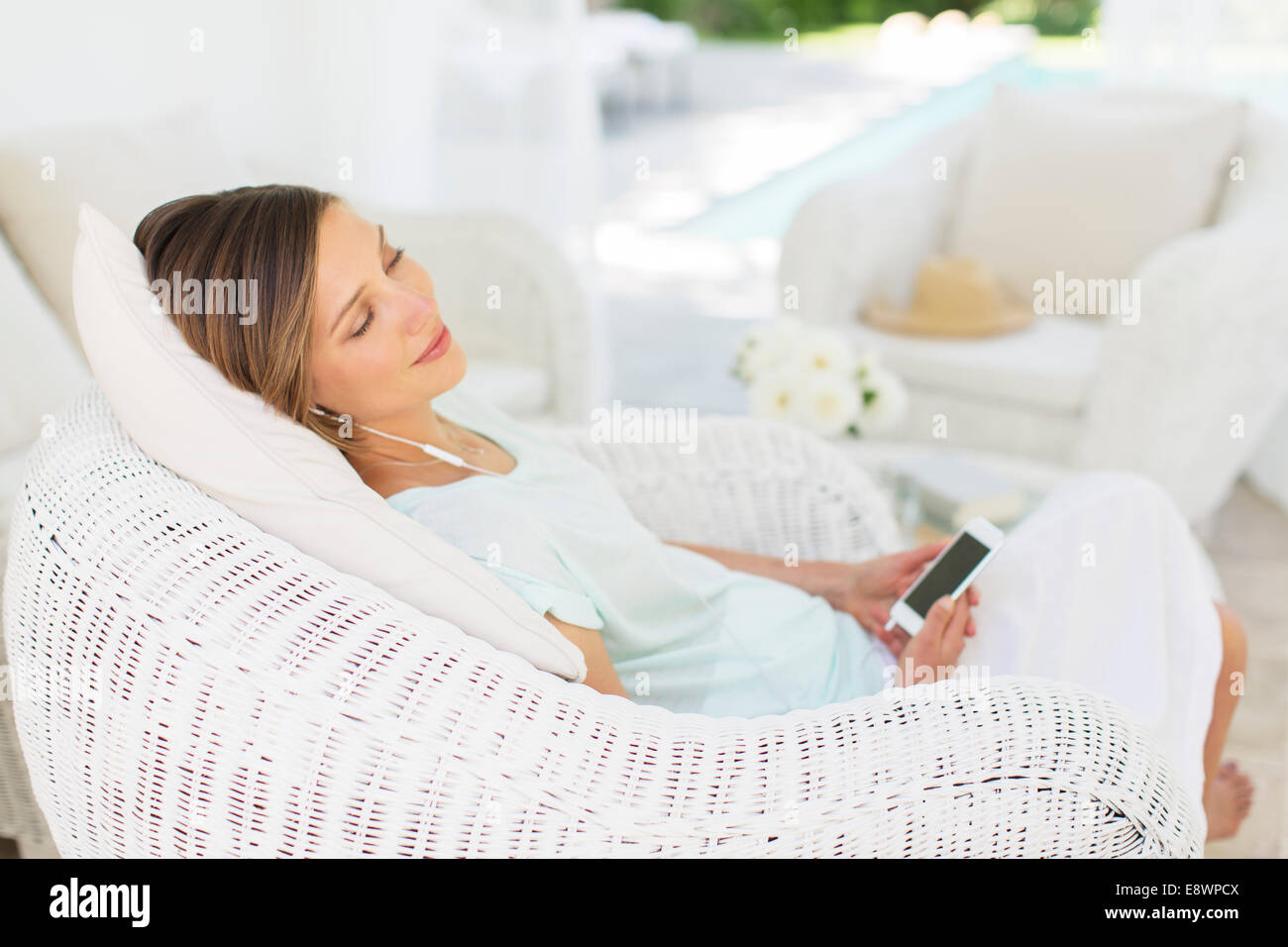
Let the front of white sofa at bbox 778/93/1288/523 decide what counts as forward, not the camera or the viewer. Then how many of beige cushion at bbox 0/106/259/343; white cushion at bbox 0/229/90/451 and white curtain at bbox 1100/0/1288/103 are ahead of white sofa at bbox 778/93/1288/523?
2

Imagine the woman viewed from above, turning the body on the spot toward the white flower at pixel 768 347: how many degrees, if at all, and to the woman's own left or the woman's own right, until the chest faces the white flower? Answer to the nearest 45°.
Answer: approximately 90° to the woman's own left

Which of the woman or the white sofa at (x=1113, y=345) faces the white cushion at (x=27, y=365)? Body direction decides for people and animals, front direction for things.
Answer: the white sofa

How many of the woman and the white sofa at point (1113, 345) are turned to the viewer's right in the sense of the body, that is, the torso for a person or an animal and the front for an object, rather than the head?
1

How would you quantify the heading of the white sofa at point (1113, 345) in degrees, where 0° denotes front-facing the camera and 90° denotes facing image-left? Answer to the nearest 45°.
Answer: approximately 45°

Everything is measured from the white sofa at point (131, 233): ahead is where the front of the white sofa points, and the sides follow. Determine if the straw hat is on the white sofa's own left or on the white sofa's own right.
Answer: on the white sofa's own left

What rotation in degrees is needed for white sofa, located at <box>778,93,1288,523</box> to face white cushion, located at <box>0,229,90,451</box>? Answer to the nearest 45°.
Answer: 0° — it already faces it

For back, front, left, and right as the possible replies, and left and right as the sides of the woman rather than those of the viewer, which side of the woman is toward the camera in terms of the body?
right

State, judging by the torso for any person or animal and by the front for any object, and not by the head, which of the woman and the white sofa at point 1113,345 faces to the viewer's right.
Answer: the woman
